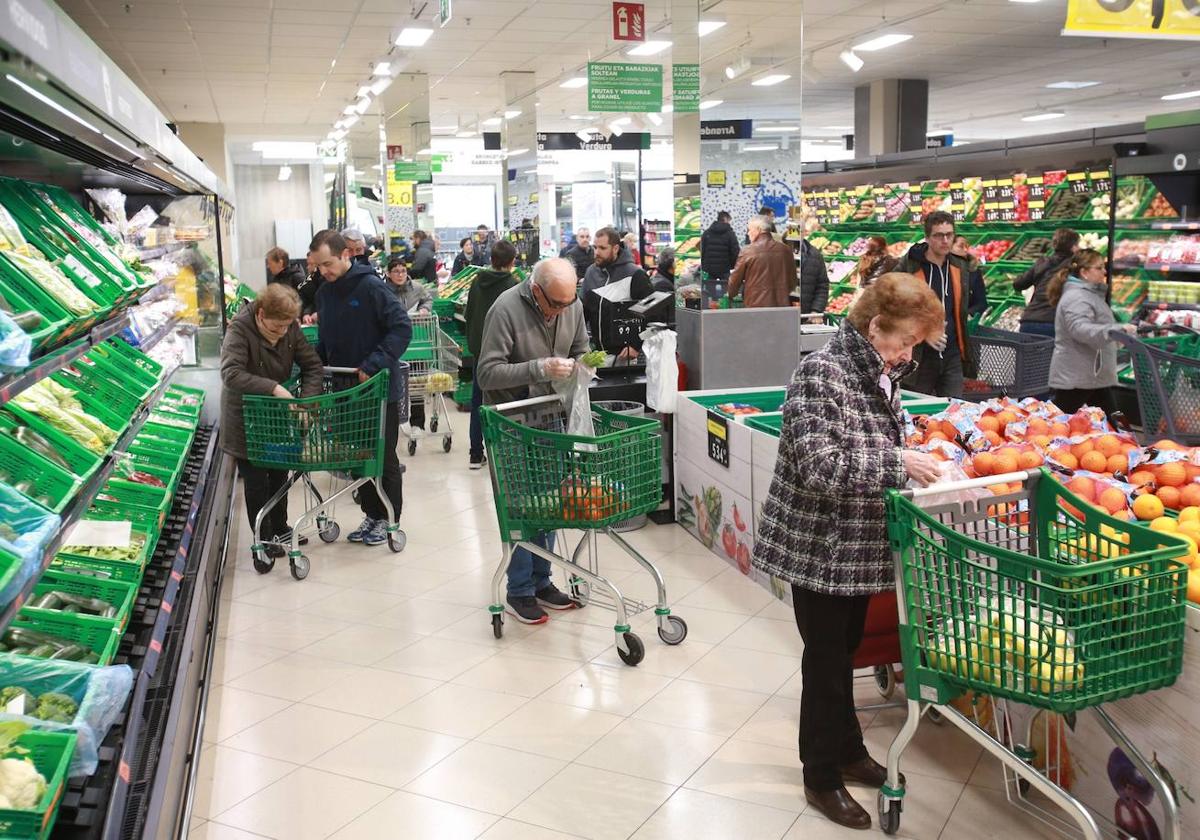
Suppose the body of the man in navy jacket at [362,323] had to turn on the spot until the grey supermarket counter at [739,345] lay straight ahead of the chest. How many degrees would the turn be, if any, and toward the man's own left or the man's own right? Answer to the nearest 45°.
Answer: approximately 135° to the man's own left

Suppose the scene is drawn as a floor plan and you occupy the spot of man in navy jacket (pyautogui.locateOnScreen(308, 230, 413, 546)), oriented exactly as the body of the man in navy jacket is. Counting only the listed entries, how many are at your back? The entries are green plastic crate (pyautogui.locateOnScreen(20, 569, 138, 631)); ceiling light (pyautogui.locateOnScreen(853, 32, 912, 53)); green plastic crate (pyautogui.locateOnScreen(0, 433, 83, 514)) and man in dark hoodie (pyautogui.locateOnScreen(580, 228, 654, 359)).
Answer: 2

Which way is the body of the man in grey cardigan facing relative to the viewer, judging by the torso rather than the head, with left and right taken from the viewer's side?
facing the viewer and to the right of the viewer

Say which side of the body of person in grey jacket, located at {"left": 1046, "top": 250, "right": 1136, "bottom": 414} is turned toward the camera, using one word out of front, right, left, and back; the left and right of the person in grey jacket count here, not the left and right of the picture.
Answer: right

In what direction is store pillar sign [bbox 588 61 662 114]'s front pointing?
toward the camera

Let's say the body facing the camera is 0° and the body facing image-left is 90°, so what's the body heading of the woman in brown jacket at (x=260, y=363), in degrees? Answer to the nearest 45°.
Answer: approximately 315°

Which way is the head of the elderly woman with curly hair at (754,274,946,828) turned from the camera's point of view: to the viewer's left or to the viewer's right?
to the viewer's right

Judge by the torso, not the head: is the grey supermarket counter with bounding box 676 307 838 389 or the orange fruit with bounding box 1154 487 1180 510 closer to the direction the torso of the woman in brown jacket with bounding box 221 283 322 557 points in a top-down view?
the orange fruit

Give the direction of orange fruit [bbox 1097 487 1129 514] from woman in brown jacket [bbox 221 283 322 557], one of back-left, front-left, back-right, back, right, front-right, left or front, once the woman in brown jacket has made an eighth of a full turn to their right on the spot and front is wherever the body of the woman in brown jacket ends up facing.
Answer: front-left

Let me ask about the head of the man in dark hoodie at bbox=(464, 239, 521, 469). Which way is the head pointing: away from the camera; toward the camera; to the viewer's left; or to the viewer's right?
away from the camera

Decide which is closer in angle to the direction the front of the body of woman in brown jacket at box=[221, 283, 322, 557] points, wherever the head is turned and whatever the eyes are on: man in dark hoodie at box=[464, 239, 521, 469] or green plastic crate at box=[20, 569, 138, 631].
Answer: the green plastic crate

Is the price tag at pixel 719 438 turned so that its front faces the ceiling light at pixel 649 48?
no

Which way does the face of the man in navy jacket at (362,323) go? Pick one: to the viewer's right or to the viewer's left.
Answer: to the viewer's left

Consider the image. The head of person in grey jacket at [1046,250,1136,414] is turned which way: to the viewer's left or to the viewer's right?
to the viewer's right
